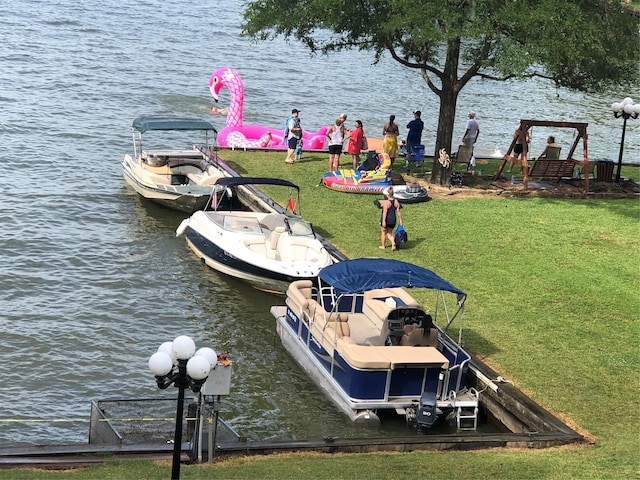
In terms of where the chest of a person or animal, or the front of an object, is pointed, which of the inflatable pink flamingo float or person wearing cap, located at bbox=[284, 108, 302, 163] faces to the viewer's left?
the inflatable pink flamingo float

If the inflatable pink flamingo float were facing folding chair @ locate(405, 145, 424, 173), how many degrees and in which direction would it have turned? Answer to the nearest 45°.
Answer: approximately 135° to its left

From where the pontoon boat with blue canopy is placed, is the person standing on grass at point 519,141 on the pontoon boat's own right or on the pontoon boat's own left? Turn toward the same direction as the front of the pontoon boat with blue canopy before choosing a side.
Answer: on the pontoon boat's own right

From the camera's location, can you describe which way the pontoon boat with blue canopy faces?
facing away from the viewer and to the left of the viewer

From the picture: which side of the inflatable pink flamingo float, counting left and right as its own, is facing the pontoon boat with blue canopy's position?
left

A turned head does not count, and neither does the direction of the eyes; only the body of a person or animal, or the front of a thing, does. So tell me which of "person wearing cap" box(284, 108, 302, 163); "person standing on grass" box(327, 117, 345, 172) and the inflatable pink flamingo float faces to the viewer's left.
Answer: the inflatable pink flamingo float

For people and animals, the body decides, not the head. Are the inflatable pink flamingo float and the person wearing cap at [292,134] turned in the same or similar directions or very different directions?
very different directions

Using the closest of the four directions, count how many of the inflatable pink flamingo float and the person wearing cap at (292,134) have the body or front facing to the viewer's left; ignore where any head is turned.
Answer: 1

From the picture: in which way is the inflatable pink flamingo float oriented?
to the viewer's left

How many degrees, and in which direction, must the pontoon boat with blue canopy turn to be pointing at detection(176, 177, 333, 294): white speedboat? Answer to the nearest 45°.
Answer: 0° — it already faces it
